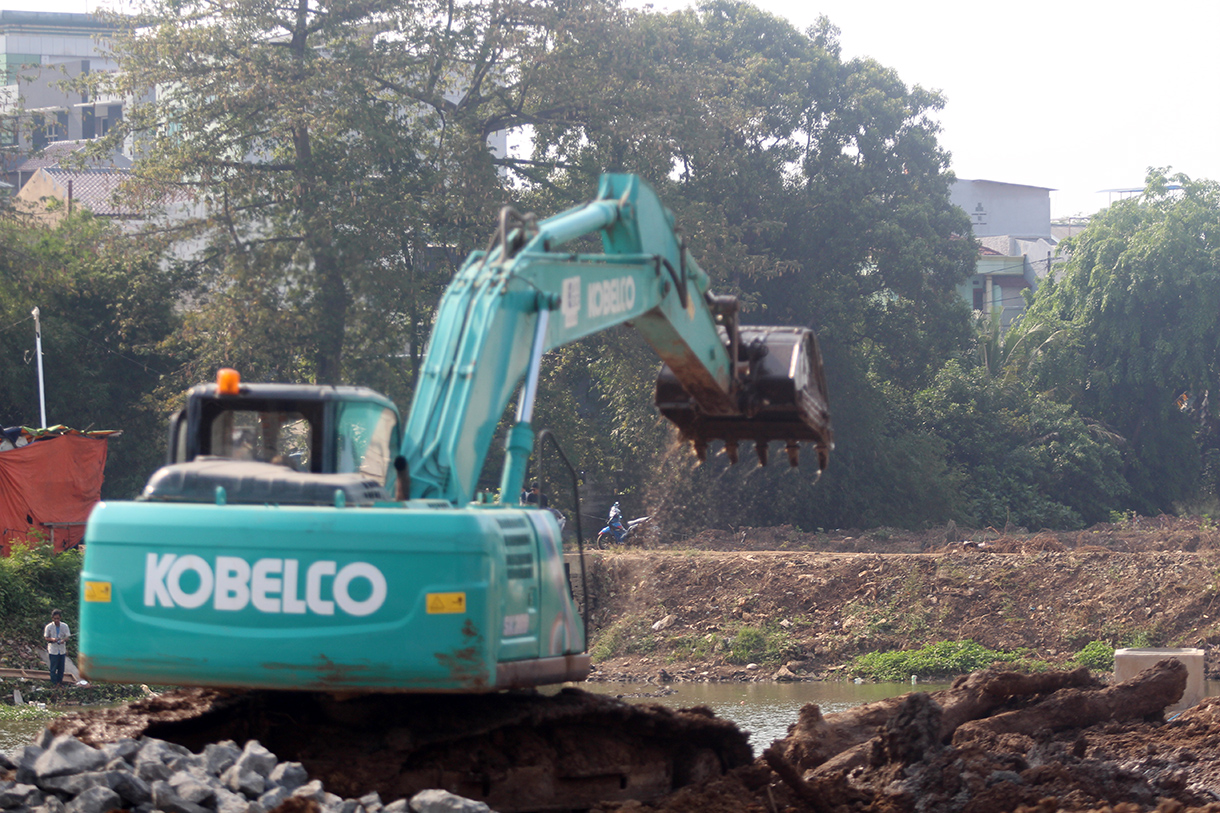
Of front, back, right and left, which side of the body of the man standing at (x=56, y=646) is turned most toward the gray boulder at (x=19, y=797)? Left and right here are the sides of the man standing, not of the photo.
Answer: front

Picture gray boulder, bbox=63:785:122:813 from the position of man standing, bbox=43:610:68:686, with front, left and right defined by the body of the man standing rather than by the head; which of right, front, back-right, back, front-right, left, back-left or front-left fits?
front

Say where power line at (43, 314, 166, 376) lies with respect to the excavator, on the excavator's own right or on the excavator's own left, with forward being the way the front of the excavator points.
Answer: on the excavator's own left

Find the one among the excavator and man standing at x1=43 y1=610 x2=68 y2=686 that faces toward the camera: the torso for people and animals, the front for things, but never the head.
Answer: the man standing

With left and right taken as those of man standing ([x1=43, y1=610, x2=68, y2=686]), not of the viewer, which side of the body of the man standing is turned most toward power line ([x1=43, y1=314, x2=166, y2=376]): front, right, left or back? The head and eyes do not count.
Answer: back

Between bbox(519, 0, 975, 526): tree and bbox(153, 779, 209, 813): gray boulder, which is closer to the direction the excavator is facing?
the tree

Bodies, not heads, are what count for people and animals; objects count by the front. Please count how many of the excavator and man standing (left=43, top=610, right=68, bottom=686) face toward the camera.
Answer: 1

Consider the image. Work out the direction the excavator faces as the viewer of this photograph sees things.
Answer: facing away from the viewer and to the right of the viewer

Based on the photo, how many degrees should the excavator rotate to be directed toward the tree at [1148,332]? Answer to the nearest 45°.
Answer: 0° — it already faces it

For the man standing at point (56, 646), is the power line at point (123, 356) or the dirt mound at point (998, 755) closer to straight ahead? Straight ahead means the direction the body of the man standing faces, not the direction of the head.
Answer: the dirt mound

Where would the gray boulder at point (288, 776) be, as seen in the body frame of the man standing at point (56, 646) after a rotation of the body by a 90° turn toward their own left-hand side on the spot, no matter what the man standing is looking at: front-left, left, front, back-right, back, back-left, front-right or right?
right

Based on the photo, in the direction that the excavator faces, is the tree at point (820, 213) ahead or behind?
ahead

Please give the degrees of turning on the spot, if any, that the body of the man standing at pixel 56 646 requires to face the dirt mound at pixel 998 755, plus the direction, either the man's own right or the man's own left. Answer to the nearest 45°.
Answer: approximately 45° to the man's own left

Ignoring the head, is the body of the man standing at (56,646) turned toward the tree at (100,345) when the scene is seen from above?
no

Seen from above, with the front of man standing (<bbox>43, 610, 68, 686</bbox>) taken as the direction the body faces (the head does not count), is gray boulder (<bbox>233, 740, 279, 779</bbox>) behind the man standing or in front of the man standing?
in front

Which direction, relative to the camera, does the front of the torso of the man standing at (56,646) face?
toward the camera
